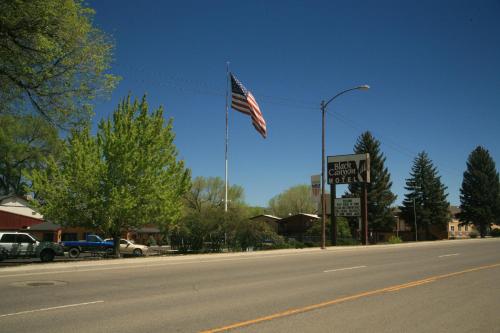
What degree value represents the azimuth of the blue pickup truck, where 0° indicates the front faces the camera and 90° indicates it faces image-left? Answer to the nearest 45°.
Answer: approximately 270°

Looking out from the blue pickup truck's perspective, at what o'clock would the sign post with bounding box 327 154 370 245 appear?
The sign post is roughly at 12 o'clock from the blue pickup truck.
